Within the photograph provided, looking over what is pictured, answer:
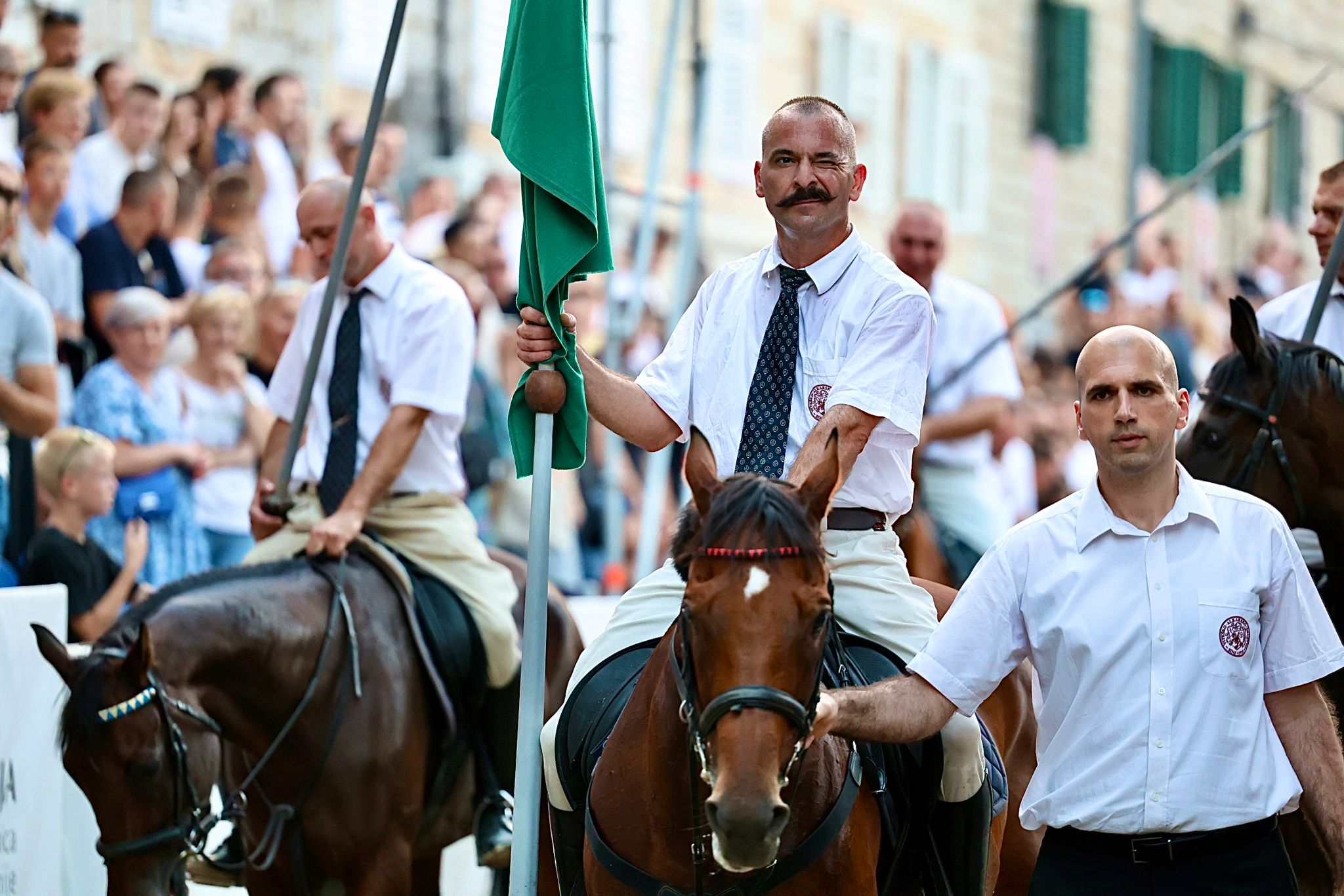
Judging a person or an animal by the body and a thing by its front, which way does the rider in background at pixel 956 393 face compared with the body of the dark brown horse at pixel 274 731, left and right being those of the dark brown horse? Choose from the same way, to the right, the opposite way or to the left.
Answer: the same way

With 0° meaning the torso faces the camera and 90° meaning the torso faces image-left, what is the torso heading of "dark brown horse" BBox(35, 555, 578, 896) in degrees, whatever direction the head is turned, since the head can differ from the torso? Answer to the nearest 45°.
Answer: approximately 45°

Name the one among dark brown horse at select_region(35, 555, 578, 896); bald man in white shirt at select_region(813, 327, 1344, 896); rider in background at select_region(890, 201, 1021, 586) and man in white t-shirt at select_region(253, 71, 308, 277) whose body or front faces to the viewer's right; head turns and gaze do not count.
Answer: the man in white t-shirt

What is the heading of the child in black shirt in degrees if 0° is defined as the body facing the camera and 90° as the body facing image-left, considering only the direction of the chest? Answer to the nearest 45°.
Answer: approximately 270°

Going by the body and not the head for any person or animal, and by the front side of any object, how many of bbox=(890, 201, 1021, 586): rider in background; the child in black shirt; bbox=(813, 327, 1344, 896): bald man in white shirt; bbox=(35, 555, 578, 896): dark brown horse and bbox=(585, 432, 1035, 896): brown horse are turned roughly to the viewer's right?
1

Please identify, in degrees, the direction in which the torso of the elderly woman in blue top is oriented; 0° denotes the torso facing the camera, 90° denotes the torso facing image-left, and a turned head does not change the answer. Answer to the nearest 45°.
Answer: approximately 315°

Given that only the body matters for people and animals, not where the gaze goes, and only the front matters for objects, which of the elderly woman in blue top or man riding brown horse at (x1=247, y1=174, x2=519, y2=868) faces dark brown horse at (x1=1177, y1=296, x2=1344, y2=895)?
the elderly woman in blue top

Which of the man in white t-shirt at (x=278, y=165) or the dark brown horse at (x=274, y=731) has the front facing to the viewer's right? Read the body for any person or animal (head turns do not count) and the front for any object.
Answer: the man in white t-shirt

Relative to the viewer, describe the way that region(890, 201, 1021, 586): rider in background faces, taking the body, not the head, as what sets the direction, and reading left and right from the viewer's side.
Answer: facing the viewer and to the left of the viewer

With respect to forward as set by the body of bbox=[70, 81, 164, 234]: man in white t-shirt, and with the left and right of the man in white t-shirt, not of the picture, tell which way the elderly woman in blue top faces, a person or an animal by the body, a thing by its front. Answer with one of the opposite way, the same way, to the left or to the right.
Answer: the same way

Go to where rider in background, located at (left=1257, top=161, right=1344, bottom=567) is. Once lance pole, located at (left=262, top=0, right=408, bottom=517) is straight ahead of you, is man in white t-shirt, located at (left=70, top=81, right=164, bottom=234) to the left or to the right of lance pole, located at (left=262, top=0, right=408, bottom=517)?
right

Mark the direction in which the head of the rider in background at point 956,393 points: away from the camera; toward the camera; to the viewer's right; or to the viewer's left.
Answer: toward the camera

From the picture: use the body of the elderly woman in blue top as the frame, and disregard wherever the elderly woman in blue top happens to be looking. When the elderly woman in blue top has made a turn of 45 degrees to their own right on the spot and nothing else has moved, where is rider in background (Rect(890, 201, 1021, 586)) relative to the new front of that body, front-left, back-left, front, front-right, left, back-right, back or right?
left

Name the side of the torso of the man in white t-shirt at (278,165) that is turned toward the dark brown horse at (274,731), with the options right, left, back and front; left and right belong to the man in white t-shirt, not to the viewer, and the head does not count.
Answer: right

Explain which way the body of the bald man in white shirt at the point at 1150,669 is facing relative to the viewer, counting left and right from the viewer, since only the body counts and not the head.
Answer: facing the viewer

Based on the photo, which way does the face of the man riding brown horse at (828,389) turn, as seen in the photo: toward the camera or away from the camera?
toward the camera

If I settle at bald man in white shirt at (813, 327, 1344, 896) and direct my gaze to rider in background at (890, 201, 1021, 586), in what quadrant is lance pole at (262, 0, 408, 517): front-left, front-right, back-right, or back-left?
front-left

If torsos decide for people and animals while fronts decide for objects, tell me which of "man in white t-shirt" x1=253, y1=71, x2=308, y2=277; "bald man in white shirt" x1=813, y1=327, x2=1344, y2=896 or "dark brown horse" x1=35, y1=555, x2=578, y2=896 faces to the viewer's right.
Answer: the man in white t-shirt

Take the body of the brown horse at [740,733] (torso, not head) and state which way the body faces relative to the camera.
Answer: toward the camera
